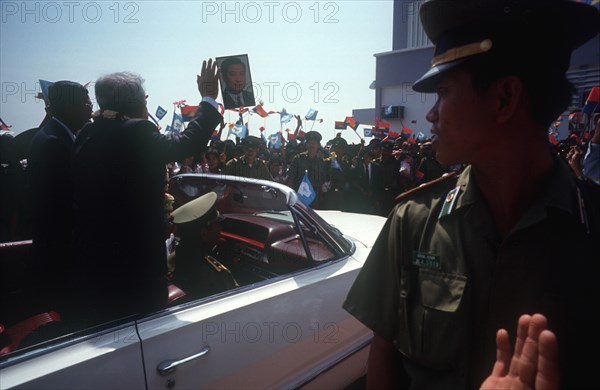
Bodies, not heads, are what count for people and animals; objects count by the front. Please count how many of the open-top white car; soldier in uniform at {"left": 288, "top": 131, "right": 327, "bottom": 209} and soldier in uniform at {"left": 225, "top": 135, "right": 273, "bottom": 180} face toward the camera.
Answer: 2

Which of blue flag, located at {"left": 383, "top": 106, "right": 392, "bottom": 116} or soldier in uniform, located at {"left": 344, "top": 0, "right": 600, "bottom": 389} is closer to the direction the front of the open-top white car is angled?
the blue flag

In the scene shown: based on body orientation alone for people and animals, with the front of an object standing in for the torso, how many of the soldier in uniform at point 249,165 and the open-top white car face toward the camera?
1

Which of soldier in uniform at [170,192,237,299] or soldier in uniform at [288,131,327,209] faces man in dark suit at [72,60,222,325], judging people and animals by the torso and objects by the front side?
soldier in uniform at [288,131,327,209]

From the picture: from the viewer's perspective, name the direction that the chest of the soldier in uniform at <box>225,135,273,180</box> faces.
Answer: toward the camera

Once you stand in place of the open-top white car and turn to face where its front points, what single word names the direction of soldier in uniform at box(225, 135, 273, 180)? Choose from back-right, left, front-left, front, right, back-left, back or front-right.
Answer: front-left

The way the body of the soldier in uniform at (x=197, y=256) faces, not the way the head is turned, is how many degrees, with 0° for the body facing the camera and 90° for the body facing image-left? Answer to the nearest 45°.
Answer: approximately 225°

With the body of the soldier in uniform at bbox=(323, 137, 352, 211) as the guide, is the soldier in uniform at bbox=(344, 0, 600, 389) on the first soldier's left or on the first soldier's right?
on the first soldier's left

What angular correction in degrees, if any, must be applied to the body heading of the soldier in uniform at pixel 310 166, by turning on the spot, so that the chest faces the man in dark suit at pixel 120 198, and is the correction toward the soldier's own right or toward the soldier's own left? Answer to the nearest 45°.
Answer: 0° — they already face them

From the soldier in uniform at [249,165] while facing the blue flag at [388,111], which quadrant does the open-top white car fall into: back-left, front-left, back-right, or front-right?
back-right

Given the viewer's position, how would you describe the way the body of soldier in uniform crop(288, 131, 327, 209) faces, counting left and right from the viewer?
facing the viewer

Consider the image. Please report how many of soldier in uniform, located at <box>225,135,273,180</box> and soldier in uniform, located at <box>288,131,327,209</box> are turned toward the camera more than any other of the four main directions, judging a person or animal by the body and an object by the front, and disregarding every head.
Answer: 2

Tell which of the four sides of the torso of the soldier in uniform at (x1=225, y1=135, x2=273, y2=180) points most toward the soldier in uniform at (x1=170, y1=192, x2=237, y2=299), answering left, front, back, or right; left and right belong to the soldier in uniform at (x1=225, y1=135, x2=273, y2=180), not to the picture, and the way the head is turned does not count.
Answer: front
